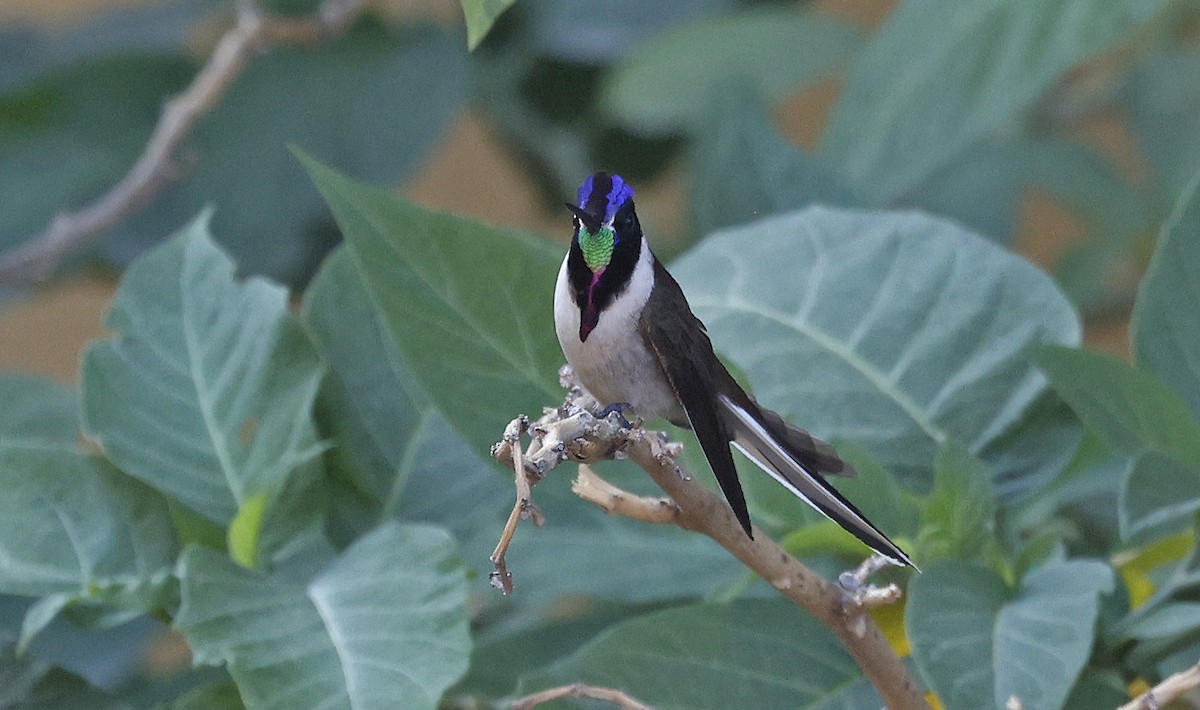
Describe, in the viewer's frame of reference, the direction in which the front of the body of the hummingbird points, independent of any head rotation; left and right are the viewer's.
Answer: facing the viewer and to the left of the viewer

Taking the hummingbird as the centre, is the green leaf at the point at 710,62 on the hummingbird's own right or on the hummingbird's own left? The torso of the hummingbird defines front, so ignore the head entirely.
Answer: on the hummingbird's own right
